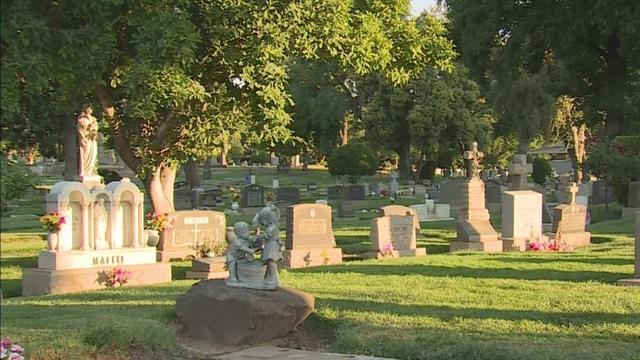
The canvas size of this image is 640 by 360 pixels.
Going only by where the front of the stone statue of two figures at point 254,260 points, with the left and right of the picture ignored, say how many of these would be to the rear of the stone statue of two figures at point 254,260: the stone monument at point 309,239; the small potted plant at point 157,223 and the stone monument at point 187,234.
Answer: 3

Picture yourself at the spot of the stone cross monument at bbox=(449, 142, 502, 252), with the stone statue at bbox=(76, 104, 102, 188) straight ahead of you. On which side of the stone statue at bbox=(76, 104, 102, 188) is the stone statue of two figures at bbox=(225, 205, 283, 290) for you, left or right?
left

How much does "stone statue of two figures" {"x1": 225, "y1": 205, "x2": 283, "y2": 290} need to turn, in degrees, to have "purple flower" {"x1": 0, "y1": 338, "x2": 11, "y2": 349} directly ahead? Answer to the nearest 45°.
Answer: approximately 45° to its right

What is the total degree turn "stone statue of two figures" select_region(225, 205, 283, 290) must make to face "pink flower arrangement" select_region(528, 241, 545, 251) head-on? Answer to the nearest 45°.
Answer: approximately 135° to its left

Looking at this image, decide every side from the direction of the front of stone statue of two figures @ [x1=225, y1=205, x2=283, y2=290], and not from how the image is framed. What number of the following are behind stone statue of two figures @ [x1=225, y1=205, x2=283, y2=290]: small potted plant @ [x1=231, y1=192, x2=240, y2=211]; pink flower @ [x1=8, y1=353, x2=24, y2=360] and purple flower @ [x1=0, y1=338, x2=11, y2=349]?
1

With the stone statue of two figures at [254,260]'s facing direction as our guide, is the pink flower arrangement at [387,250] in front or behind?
behind

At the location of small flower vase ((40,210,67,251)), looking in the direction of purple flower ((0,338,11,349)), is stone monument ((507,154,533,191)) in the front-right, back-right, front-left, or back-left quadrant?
back-left

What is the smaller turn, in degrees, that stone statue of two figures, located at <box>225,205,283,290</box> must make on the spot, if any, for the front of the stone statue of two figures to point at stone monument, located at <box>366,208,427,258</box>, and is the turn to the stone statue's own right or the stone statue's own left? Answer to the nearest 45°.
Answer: approximately 180°

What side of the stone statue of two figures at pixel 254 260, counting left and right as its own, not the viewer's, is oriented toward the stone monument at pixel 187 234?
back

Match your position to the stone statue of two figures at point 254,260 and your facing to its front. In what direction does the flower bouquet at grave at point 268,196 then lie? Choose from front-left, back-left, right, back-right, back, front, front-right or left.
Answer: back

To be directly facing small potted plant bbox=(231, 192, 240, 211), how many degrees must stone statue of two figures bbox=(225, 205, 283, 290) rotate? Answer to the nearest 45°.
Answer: approximately 180°

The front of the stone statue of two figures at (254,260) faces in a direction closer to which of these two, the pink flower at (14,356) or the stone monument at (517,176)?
the pink flower

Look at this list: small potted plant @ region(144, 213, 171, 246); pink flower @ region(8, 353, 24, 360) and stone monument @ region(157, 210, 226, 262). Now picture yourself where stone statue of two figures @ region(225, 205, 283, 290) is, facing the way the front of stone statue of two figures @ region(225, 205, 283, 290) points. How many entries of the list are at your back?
2

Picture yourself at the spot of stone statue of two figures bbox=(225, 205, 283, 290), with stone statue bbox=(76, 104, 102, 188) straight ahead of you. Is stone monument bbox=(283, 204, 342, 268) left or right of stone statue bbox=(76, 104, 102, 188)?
right

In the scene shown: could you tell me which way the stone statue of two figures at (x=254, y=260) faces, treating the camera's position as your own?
facing the viewer
